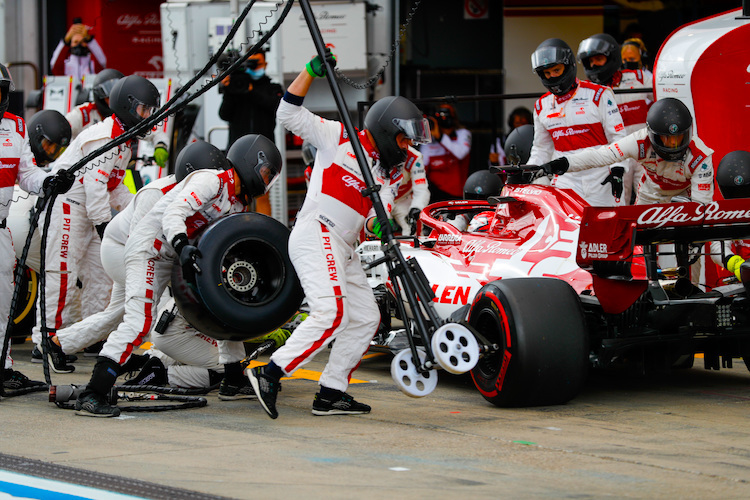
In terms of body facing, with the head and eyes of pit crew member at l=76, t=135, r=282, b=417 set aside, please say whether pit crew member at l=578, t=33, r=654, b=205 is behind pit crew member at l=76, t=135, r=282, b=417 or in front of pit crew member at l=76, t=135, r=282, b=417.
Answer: in front

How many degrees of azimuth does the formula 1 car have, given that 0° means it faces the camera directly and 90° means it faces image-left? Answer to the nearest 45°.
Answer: approximately 135°

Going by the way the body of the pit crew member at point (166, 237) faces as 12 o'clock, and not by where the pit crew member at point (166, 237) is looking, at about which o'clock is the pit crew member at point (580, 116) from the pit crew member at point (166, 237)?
the pit crew member at point (580, 116) is roughly at 11 o'clock from the pit crew member at point (166, 237).

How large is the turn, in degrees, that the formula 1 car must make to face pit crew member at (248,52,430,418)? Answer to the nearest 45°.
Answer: approximately 45° to its left

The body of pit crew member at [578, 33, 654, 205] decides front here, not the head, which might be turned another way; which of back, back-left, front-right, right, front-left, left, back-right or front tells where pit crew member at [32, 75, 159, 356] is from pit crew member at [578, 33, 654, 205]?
front

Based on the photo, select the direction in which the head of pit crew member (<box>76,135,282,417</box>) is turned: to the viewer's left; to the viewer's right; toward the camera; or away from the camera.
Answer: to the viewer's right

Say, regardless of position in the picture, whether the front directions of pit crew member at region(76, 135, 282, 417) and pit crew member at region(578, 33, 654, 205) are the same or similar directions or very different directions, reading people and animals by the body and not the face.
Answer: very different directions

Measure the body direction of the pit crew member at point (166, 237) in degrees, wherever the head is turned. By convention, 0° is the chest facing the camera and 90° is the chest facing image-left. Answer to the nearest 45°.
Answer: approximately 270°

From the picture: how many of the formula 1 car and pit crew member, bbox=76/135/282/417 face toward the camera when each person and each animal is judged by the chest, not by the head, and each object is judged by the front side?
0

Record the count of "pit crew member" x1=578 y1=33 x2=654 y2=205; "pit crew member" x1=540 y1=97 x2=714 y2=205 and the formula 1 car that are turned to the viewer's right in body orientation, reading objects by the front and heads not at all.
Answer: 0

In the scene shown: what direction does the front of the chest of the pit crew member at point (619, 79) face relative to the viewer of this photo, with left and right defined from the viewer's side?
facing the viewer and to the left of the viewer

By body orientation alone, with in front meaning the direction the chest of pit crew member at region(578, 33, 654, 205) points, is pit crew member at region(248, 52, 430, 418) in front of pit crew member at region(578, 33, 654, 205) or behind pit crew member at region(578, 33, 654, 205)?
in front
